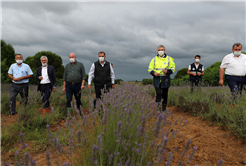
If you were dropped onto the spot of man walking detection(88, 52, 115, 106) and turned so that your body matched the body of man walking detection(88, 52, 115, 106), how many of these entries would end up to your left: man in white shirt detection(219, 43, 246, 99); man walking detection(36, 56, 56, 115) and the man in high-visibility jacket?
2

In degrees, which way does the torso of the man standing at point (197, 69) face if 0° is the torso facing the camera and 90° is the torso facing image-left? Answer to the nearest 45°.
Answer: approximately 0°

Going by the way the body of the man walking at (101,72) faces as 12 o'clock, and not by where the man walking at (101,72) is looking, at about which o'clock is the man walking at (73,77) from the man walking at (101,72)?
the man walking at (73,77) is roughly at 4 o'clock from the man walking at (101,72).

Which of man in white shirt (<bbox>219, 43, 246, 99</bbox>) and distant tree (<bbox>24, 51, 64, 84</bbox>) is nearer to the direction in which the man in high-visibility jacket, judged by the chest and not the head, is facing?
the man in white shirt

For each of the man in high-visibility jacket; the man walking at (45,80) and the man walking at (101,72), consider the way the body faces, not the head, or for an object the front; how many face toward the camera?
3

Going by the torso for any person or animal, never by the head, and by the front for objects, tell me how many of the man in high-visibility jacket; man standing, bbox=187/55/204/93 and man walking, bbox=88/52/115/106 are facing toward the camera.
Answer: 3

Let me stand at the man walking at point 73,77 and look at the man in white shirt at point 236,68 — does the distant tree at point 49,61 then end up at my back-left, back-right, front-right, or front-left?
back-left

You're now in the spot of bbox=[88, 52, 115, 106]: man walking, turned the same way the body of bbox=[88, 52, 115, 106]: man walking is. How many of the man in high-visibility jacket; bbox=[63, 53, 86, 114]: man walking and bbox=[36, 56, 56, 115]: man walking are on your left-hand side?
1

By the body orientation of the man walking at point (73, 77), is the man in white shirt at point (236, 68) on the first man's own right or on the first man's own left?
on the first man's own left

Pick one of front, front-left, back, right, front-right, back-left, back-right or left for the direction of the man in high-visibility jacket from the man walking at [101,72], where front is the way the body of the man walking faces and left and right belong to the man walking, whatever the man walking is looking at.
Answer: left

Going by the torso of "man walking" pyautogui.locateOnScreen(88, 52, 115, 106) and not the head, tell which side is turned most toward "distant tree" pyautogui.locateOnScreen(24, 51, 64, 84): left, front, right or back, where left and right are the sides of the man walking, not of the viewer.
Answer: back

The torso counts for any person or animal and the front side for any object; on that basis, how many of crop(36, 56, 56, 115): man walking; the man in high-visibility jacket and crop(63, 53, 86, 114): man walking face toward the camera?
3

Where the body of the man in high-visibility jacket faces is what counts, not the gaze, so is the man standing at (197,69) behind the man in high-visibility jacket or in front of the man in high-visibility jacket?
behind

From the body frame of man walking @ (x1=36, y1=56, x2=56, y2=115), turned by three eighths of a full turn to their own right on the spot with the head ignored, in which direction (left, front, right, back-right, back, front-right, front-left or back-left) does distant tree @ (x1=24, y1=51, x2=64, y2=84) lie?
front-right

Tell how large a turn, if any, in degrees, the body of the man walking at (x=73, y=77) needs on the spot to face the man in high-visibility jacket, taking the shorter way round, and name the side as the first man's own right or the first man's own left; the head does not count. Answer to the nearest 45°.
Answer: approximately 90° to the first man's own left
